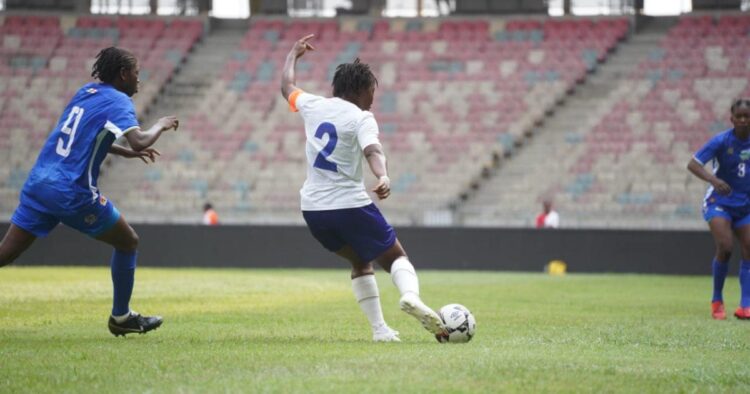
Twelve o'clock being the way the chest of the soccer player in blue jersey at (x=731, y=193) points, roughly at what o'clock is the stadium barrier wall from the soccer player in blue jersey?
The stadium barrier wall is roughly at 5 o'clock from the soccer player in blue jersey.

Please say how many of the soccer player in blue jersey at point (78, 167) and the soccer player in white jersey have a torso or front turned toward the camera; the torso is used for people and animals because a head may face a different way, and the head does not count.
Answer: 0

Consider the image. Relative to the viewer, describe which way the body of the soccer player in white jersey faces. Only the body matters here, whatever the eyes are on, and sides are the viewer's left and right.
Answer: facing away from the viewer and to the right of the viewer

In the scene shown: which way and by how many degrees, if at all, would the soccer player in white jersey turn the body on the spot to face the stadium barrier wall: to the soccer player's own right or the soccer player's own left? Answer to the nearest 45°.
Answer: approximately 45° to the soccer player's own left

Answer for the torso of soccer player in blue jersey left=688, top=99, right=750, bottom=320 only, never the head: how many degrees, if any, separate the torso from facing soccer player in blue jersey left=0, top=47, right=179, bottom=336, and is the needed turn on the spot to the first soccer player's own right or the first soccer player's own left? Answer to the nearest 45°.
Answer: approximately 45° to the first soccer player's own right

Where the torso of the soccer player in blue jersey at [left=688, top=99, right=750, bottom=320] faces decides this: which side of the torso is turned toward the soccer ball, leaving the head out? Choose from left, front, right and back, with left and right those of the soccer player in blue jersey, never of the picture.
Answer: front

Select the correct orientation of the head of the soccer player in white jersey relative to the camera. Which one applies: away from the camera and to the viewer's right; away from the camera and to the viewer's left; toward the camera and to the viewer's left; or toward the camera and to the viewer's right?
away from the camera and to the viewer's right

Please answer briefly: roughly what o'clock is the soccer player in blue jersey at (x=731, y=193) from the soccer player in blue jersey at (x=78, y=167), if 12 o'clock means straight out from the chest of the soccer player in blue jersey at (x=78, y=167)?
the soccer player in blue jersey at (x=731, y=193) is roughly at 1 o'clock from the soccer player in blue jersey at (x=78, y=167).

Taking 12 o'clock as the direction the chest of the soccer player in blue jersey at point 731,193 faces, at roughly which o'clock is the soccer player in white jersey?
The soccer player in white jersey is roughly at 1 o'clock from the soccer player in blue jersey.

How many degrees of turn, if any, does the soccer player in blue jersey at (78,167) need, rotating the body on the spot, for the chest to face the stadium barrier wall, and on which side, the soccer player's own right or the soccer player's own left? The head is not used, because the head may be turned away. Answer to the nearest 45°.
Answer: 0° — they already face it

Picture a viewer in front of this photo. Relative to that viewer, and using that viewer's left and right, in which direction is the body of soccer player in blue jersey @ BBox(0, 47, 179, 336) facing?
facing away from the viewer and to the right of the viewer

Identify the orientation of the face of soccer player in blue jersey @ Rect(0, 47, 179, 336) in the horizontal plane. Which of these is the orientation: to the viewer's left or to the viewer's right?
to the viewer's right
